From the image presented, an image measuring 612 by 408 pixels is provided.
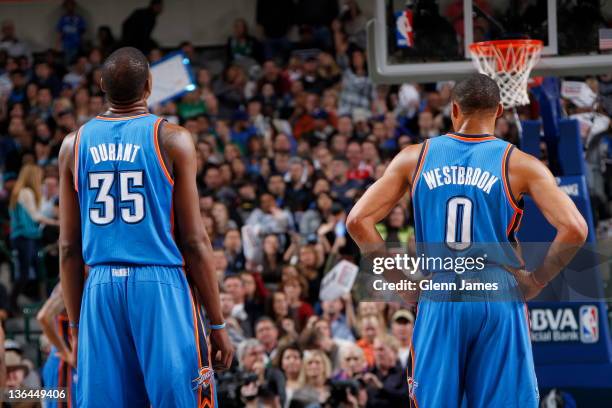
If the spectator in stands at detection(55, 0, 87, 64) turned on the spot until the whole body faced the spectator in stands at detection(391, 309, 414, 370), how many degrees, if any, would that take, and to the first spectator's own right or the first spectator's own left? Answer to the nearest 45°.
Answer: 0° — they already face them

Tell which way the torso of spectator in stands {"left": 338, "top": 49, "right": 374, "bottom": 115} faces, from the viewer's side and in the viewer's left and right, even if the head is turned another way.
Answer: facing the viewer

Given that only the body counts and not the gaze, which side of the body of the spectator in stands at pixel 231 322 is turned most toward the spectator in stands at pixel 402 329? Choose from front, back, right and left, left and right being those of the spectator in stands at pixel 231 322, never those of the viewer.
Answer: left

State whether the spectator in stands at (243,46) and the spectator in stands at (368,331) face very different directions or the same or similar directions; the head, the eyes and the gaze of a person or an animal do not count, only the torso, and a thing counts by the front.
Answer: same or similar directions

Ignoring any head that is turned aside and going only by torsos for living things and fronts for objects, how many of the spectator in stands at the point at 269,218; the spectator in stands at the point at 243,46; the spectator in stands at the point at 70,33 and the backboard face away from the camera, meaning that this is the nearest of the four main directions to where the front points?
0

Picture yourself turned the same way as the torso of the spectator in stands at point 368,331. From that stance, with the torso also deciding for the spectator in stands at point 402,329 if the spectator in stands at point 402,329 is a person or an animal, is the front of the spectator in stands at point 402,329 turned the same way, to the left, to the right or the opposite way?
the same way

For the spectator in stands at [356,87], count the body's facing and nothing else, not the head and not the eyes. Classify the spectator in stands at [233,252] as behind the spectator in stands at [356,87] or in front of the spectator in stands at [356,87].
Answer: in front

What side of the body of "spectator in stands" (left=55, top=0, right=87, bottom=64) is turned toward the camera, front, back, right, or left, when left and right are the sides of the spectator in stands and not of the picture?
front

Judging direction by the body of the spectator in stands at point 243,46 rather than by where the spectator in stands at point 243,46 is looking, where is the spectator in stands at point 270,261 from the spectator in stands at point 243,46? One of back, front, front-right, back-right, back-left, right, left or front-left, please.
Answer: front

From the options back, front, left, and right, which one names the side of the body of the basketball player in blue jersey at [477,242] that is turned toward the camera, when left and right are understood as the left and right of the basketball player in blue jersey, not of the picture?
back

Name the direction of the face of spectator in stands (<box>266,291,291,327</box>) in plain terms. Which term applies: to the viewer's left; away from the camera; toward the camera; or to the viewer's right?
toward the camera

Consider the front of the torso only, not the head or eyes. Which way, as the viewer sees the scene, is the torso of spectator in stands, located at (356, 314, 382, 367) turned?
toward the camera

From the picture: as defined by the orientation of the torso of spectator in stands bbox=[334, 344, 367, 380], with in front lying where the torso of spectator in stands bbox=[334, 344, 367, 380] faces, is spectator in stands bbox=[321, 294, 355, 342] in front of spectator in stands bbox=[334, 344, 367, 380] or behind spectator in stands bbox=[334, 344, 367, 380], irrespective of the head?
behind

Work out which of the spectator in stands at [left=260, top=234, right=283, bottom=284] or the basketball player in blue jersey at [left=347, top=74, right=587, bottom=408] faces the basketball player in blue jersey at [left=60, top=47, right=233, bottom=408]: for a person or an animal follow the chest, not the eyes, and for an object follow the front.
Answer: the spectator in stands

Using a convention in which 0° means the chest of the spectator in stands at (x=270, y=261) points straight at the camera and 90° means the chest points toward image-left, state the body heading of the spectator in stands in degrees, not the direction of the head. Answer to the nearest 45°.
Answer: approximately 0°

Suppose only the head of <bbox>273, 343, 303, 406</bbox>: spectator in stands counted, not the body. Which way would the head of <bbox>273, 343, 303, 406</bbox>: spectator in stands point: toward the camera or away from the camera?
toward the camera

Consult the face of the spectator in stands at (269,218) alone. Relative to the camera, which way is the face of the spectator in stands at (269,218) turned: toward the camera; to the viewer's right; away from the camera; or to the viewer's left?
toward the camera

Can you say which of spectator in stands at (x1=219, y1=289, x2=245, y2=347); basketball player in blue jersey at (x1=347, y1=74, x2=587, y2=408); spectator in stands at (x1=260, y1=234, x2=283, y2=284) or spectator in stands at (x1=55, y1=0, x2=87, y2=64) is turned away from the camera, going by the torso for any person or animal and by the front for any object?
the basketball player in blue jersey

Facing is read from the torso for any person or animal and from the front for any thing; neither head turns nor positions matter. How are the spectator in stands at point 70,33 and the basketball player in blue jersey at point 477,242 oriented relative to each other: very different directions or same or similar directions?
very different directions
